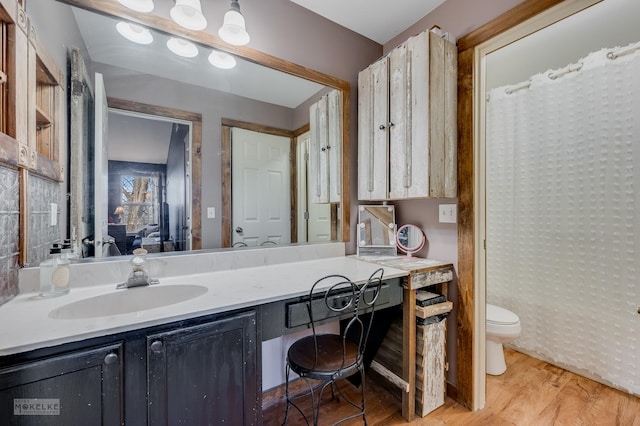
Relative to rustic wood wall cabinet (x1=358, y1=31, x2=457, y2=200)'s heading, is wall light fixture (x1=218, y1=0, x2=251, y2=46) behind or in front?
in front

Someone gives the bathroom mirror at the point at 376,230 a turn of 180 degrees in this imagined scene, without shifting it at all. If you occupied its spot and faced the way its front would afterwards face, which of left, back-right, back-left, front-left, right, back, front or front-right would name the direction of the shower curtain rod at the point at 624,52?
right

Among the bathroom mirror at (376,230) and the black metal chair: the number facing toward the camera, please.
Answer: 1

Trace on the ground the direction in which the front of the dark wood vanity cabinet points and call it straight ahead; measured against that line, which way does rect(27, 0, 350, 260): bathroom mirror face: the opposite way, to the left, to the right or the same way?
the same way

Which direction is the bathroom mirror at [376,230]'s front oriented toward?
toward the camera

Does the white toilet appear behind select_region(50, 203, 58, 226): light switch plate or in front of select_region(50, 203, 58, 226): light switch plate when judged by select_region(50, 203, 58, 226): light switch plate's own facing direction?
in front

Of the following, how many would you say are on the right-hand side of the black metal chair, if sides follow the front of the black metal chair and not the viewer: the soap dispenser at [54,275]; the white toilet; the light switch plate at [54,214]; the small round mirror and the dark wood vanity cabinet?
2

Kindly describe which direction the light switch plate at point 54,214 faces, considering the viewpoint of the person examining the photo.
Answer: facing the viewer and to the right of the viewer

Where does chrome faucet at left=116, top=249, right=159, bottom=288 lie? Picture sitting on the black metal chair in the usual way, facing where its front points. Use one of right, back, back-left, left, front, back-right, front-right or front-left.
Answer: front-left

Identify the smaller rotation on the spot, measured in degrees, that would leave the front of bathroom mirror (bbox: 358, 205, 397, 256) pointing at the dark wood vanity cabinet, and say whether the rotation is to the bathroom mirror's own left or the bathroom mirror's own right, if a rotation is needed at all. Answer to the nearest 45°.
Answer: approximately 45° to the bathroom mirror's own right
